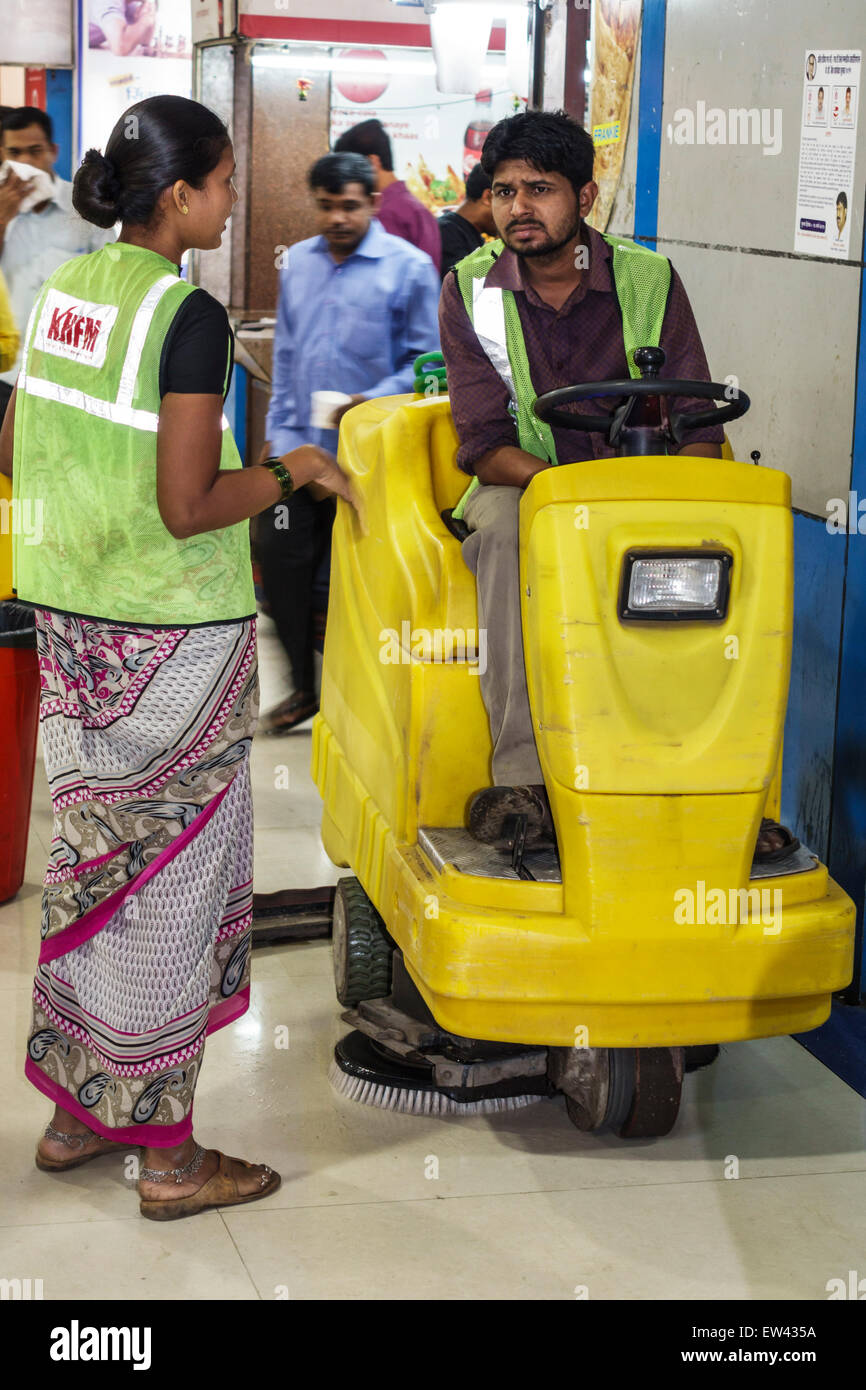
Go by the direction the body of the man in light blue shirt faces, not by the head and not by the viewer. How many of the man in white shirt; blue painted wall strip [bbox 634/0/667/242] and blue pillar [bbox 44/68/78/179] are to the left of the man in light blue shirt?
1

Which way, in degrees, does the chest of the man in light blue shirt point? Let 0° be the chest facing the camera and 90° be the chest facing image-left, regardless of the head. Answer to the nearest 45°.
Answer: approximately 45°

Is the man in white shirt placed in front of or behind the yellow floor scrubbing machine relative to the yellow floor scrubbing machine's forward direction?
behind

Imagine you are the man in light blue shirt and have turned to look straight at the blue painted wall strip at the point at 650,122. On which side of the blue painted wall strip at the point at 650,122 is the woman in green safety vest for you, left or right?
right

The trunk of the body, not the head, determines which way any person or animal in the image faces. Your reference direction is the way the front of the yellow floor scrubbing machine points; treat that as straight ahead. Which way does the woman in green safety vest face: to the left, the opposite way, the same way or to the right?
to the left

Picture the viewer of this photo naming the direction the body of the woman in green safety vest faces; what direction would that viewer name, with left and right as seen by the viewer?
facing away from the viewer and to the right of the viewer

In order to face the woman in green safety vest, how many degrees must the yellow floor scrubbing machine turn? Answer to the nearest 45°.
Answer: approximately 135° to its right

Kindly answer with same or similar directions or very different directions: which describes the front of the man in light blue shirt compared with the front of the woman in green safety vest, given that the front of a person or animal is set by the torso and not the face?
very different directions
